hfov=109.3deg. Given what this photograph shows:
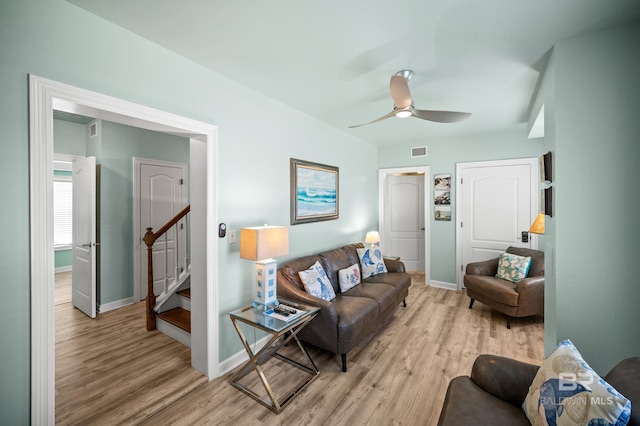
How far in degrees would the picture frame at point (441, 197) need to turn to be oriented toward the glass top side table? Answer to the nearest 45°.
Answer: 0° — it already faces it

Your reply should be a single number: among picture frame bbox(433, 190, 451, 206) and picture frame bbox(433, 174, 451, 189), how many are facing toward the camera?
2

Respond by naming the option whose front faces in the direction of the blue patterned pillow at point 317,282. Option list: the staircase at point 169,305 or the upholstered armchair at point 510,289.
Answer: the upholstered armchair

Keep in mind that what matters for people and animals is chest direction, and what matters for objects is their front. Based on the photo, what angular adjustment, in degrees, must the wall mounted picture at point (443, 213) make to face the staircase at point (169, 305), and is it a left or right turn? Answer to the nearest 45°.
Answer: approximately 45° to its right

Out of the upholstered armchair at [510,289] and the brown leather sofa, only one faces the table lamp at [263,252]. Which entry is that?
the upholstered armchair

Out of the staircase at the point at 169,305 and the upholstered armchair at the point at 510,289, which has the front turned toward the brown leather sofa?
the upholstered armchair

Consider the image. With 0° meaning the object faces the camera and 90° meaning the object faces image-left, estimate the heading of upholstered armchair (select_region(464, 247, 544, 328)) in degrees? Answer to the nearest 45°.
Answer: approximately 45°

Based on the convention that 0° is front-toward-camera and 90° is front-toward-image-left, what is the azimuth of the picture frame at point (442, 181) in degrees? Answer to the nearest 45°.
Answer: approximately 0°

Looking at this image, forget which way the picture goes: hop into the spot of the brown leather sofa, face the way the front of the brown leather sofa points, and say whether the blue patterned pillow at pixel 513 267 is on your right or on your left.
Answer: on your left

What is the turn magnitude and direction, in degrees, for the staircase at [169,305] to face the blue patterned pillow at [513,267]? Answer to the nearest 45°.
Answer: approximately 90° to its left

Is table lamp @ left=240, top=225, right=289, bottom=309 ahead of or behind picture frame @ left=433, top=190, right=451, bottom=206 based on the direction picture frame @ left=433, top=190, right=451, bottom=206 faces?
ahead

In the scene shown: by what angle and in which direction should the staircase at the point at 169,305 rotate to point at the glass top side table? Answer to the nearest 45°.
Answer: approximately 90° to its left

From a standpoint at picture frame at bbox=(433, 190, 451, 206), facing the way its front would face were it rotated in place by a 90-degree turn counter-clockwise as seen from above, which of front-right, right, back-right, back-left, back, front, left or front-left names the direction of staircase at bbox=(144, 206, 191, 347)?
back-right
